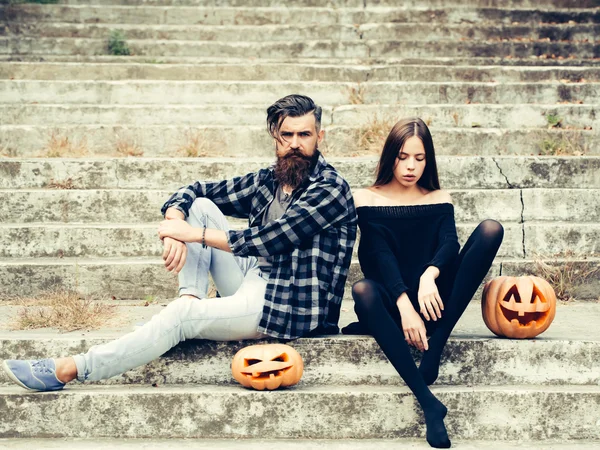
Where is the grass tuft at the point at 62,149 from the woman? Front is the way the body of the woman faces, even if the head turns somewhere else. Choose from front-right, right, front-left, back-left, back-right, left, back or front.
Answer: back-right

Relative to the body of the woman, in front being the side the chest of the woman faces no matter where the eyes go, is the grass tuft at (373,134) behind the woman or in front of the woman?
behind

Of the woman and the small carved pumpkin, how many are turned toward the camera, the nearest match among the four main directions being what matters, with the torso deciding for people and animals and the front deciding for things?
2

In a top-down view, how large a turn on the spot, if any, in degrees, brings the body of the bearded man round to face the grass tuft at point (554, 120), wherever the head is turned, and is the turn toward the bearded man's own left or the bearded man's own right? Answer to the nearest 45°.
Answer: approximately 180°

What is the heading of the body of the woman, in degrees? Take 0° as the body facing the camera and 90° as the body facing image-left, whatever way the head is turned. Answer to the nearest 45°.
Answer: approximately 0°

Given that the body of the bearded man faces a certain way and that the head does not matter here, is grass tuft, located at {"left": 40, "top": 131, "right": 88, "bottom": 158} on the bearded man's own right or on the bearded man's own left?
on the bearded man's own right

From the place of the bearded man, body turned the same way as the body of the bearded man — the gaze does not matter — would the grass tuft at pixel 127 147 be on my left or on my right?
on my right

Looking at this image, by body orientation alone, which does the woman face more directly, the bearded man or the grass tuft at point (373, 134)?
the bearded man

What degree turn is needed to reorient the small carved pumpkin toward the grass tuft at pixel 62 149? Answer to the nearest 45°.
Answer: approximately 135° to its right

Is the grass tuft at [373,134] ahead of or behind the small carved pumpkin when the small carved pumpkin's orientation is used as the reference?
behind
